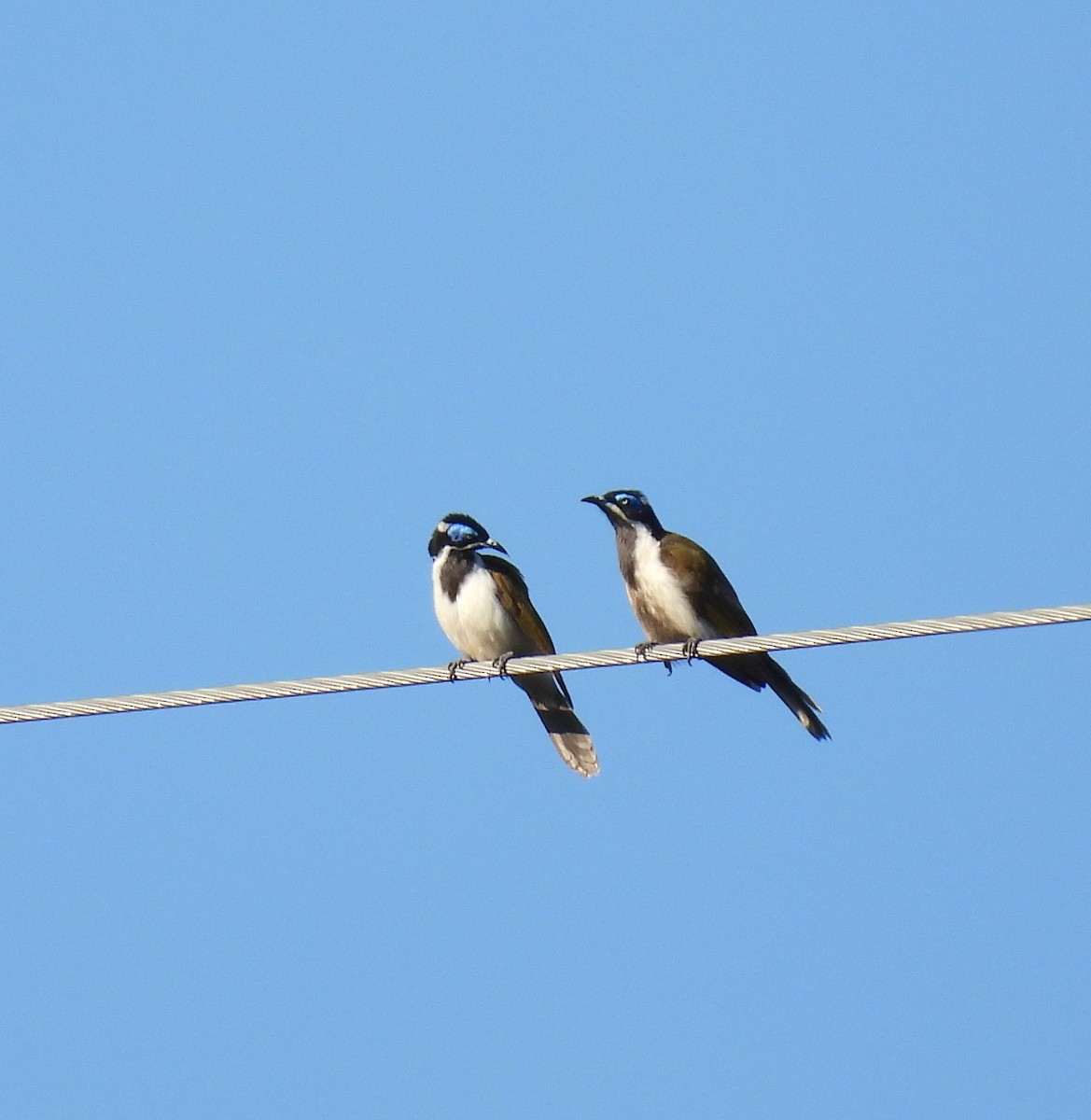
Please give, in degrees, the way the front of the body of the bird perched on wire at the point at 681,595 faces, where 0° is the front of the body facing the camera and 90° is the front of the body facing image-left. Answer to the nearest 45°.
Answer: approximately 45°

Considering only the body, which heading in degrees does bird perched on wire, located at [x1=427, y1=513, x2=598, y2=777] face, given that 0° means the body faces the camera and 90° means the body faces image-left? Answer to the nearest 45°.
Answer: approximately 45°
